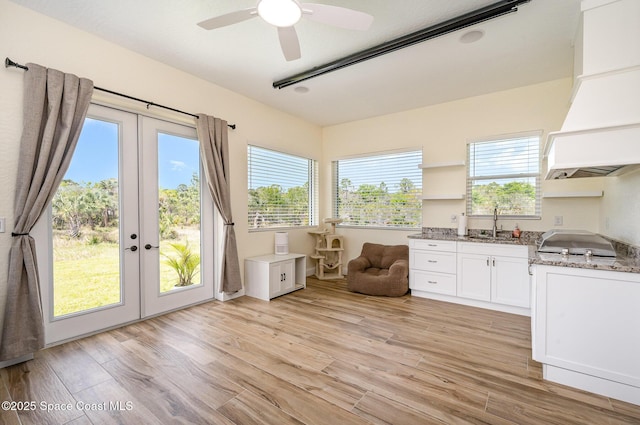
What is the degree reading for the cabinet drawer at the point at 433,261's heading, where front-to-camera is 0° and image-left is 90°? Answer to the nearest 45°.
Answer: approximately 0°

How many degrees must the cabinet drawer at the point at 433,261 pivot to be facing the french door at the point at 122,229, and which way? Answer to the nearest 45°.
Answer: approximately 45° to its right

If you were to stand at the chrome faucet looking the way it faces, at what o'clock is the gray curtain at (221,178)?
The gray curtain is roughly at 2 o'clock from the chrome faucet.

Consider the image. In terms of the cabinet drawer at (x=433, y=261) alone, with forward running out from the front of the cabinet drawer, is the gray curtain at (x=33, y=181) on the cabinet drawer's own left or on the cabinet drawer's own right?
on the cabinet drawer's own right

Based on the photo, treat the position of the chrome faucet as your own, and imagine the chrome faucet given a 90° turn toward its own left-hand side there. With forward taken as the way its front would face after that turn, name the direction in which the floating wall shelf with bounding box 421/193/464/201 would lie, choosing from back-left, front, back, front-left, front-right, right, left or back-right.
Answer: back

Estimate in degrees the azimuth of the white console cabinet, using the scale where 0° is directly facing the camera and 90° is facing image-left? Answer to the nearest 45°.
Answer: approximately 315°

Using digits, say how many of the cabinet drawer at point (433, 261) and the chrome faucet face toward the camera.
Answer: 2

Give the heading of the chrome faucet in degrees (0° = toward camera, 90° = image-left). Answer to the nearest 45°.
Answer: approximately 0°
